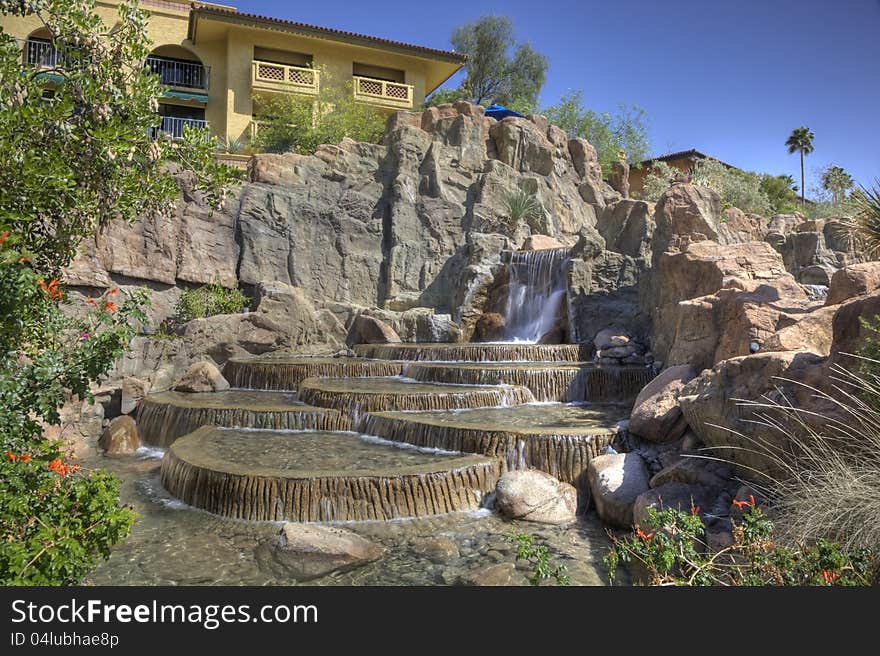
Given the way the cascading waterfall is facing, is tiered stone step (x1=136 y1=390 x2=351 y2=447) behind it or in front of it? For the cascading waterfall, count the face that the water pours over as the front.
in front

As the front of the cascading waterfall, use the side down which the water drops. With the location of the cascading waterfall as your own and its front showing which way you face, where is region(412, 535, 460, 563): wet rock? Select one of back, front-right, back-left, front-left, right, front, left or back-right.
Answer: front

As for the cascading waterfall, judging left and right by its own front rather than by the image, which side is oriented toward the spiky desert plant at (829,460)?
front

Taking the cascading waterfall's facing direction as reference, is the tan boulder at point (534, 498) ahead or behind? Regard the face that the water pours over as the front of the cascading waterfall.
ahead

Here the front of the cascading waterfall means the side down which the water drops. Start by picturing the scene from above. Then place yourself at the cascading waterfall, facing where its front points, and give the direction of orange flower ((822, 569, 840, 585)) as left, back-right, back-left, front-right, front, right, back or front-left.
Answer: front

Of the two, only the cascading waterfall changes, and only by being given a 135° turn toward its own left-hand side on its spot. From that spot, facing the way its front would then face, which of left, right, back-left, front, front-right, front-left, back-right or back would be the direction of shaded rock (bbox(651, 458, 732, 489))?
back-right

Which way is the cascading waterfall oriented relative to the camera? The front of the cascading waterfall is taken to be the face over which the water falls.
toward the camera

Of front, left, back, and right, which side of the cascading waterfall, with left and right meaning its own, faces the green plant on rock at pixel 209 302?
right

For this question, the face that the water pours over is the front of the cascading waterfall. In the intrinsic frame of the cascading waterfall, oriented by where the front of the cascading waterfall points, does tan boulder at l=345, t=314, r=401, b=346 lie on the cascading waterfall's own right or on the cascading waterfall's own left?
on the cascading waterfall's own right

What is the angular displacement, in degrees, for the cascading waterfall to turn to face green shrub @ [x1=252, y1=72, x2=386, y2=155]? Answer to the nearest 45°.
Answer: approximately 135° to its right

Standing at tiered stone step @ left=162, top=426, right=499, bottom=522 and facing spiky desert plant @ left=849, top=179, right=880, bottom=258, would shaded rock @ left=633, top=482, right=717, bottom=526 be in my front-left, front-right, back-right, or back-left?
front-right

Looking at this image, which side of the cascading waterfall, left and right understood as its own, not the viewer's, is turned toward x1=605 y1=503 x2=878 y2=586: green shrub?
front

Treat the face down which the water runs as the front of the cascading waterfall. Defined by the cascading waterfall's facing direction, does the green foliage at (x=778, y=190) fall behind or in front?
behind
